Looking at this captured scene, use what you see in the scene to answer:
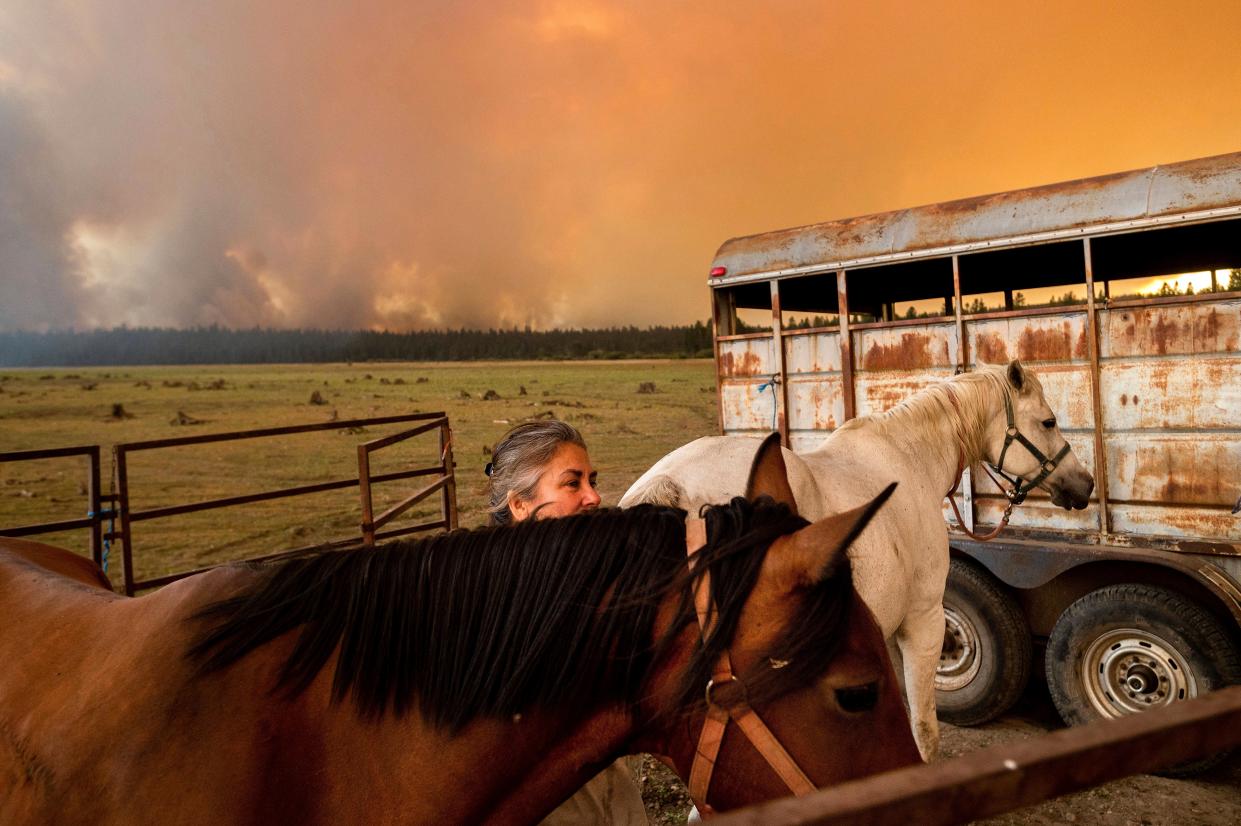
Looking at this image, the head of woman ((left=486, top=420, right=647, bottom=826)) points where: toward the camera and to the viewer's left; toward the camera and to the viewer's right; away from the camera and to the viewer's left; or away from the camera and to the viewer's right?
toward the camera and to the viewer's right

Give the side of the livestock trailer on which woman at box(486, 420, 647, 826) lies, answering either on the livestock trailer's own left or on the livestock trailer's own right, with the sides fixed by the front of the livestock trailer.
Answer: on the livestock trailer's own right

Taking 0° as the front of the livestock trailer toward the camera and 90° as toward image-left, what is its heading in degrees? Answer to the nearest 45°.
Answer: approximately 315°

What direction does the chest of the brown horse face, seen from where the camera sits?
to the viewer's right
